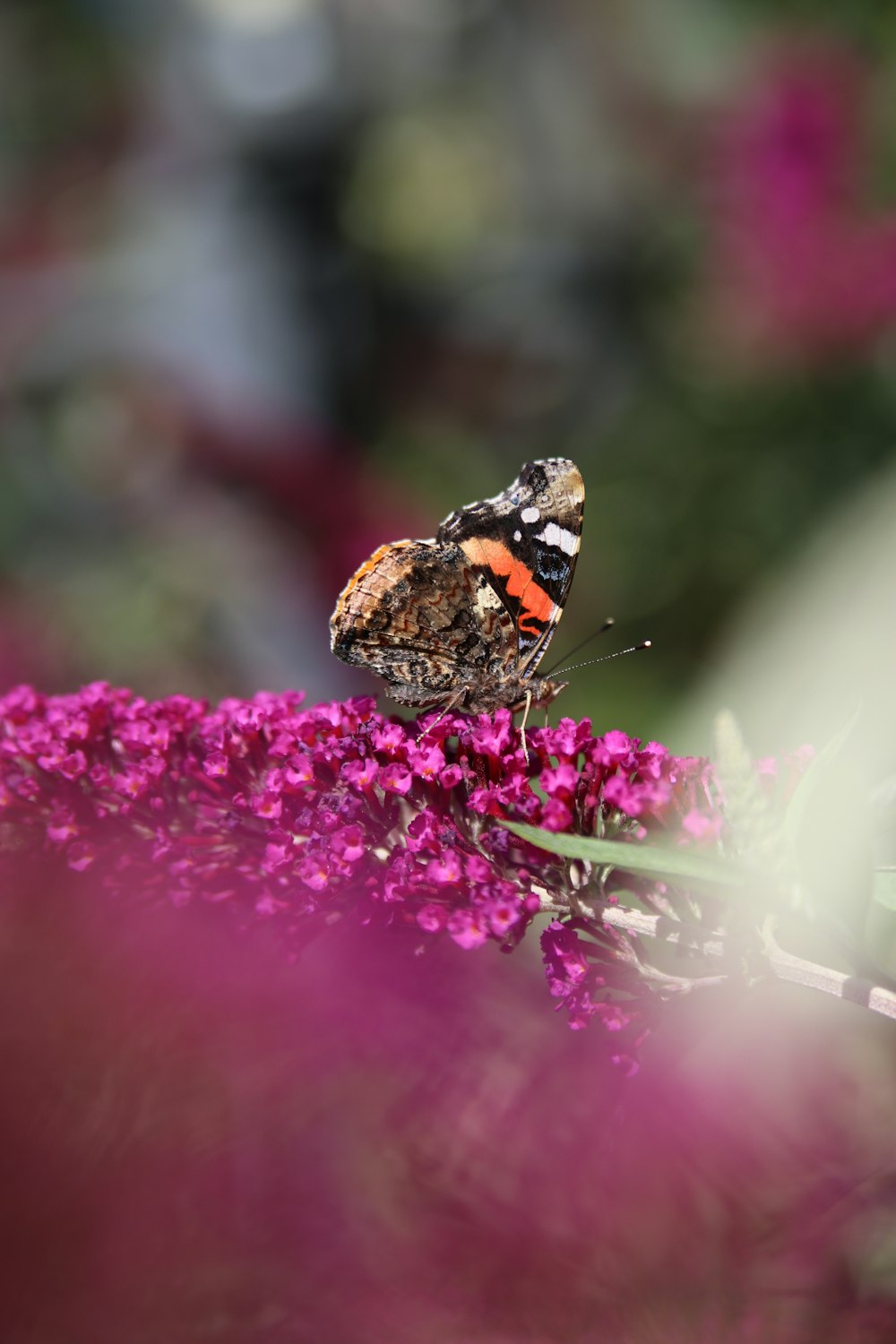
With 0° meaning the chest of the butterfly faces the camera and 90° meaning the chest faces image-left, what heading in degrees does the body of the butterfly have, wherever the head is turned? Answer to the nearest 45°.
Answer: approximately 270°
